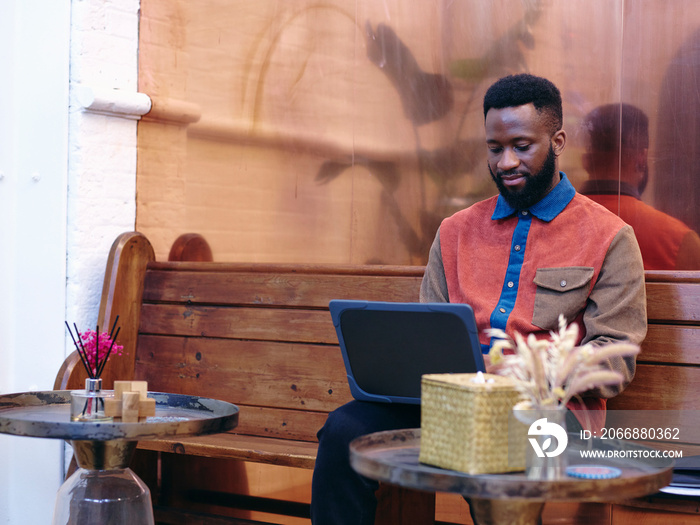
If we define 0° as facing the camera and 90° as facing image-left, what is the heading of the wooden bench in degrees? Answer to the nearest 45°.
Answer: approximately 0°

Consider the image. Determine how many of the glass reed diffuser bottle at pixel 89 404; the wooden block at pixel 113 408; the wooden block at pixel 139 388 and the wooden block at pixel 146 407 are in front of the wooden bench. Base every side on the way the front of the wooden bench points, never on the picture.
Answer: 4

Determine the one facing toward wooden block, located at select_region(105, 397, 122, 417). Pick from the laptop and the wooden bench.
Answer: the wooden bench

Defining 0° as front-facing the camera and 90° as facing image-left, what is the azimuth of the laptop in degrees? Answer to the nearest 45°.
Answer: approximately 225°

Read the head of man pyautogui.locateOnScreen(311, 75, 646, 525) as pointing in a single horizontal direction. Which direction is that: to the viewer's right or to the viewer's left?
to the viewer's left

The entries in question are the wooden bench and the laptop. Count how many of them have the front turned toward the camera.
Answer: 1

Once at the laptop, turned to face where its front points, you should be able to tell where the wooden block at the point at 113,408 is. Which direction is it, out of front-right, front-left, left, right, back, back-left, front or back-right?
back-left

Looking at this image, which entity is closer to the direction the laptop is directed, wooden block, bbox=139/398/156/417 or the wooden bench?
the wooden bench

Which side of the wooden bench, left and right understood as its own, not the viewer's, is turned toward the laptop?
front

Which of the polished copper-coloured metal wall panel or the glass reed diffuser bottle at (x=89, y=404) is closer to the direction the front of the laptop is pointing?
the polished copper-coloured metal wall panel

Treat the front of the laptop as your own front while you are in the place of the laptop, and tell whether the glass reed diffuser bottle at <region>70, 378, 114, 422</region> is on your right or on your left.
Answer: on your left

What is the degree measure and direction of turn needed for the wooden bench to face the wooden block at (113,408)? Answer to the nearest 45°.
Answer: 0° — it already faces it
